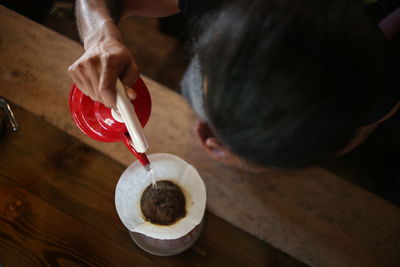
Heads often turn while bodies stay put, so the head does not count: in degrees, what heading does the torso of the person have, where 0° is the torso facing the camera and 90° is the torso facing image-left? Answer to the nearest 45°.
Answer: approximately 0°
